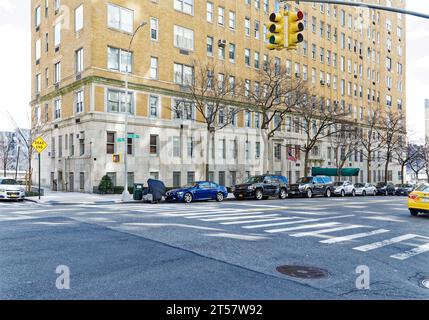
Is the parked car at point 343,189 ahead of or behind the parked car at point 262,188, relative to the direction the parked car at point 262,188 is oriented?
behind

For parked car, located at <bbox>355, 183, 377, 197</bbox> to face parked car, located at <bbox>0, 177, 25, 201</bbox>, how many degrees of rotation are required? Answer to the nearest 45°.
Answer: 0° — it already faces it

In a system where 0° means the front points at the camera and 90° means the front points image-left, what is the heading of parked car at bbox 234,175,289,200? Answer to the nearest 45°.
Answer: approximately 45°

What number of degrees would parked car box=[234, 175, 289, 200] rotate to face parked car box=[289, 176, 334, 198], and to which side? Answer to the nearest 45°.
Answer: approximately 180°

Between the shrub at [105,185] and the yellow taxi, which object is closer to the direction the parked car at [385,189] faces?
the shrub

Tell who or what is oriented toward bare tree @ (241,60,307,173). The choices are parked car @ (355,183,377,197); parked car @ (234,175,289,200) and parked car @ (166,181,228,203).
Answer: parked car @ (355,183,377,197)

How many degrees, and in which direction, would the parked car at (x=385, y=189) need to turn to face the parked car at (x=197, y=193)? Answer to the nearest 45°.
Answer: approximately 45° to its left

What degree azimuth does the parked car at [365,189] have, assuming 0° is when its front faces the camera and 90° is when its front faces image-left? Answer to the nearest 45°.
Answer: approximately 45°

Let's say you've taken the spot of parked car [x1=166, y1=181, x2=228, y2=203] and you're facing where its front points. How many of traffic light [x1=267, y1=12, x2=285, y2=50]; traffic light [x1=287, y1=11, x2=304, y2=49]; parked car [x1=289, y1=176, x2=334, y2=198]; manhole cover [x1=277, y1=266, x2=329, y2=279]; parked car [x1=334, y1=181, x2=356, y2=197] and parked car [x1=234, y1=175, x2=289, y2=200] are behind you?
3

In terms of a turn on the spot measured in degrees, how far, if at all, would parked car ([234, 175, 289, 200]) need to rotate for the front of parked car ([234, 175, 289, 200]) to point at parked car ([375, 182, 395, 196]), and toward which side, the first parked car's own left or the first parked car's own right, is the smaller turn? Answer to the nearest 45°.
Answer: approximately 180°

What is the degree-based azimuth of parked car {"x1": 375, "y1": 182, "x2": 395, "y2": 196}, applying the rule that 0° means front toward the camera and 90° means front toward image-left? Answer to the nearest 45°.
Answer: approximately 45°
